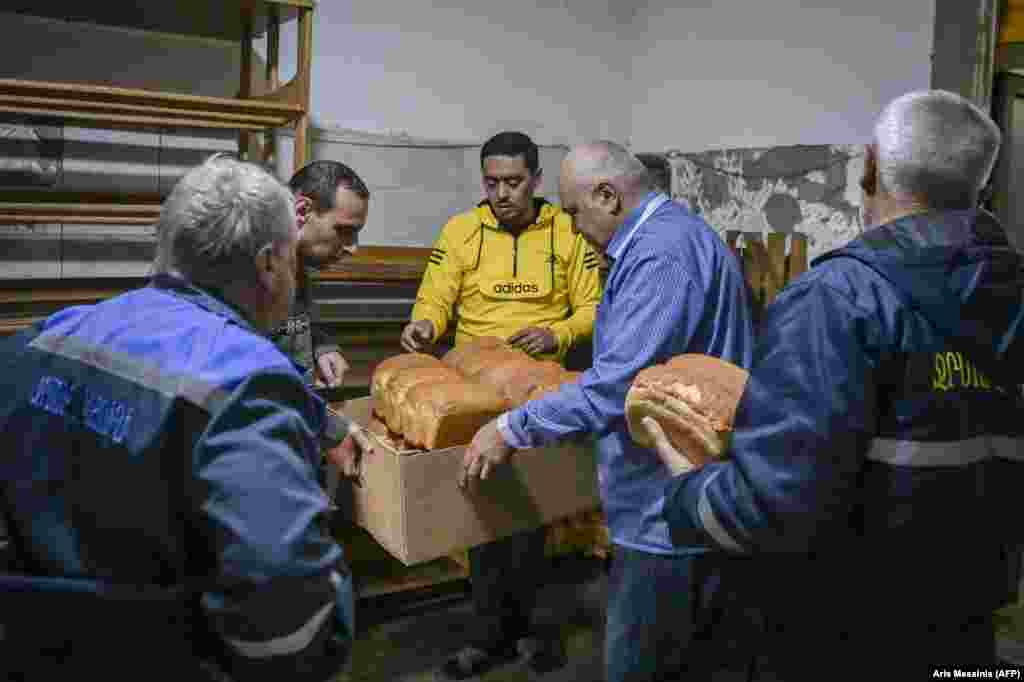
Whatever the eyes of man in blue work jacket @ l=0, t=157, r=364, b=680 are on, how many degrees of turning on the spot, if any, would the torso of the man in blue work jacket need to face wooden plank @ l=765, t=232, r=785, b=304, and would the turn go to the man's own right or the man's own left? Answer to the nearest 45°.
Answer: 0° — they already face it

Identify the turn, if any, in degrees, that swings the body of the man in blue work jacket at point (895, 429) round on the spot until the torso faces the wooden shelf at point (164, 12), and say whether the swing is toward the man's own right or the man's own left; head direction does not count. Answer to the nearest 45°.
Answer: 0° — they already face it

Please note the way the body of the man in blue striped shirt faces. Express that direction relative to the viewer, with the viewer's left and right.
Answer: facing to the left of the viewer

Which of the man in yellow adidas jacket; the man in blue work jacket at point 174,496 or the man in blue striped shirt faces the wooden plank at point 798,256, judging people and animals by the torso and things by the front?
the man in blue work jacket

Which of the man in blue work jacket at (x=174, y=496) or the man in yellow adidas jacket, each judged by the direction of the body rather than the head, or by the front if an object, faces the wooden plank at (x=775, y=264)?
the man in blue work jacket

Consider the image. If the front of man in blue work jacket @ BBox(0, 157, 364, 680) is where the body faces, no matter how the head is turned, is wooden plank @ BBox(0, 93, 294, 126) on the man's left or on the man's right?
on the man's left

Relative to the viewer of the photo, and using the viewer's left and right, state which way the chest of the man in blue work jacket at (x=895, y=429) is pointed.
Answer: facing away from the viewer and to the left of the viewer

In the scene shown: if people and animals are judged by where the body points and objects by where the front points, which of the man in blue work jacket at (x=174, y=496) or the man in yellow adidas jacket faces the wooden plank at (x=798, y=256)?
the man in blue work jacket

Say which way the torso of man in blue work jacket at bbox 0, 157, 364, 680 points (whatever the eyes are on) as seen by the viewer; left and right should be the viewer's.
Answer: facing away from the viewer and to the right of the viewer

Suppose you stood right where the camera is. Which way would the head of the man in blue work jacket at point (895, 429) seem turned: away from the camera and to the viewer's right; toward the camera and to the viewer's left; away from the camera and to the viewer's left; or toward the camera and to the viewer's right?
away from the camera and to the viewer's left

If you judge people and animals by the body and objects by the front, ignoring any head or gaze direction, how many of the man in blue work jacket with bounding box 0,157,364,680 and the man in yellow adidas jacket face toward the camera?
1

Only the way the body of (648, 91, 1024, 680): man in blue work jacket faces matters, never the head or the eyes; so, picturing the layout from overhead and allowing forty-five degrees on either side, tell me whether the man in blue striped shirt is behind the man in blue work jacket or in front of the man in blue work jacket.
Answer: in front

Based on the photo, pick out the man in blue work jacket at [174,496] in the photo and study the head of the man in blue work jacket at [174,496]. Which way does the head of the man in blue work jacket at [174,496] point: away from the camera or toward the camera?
away from the camera

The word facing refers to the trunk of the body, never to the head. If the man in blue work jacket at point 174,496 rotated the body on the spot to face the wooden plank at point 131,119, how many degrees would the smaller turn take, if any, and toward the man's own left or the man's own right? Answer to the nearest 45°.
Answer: approximately 45° to the man's own left
